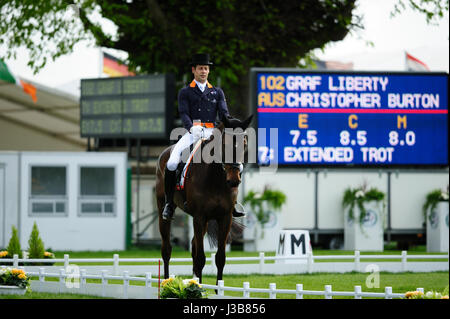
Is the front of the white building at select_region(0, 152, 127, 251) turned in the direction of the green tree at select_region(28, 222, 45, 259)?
yes

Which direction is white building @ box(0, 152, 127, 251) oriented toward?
toward the camera

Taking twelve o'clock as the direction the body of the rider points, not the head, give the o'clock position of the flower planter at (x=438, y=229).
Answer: The flower planter is roughly at 7 o'clock from the rider.

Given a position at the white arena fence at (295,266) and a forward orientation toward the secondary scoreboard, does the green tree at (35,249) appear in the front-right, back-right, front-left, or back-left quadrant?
front-left

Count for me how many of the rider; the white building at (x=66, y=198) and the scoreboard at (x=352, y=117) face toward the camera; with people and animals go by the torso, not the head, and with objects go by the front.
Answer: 3

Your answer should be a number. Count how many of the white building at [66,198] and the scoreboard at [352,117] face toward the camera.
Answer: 2

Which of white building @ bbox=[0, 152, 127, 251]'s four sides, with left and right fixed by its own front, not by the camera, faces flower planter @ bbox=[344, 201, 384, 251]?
left

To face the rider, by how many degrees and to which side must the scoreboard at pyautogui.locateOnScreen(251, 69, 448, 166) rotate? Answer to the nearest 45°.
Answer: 0° — it already faces them

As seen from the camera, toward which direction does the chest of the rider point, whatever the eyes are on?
toward the camera

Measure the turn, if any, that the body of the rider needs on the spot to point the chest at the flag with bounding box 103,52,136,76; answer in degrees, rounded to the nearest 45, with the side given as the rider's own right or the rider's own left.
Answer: approximately 180°

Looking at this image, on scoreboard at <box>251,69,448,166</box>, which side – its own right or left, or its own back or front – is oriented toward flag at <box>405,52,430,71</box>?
back

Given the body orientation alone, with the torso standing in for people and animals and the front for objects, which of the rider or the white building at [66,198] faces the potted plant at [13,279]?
the white building

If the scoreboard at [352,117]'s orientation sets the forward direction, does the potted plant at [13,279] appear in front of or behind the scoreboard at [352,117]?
in front

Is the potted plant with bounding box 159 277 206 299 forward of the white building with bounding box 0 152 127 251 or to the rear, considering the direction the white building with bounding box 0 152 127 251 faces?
forward

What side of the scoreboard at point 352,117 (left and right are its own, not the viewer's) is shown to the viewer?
front
